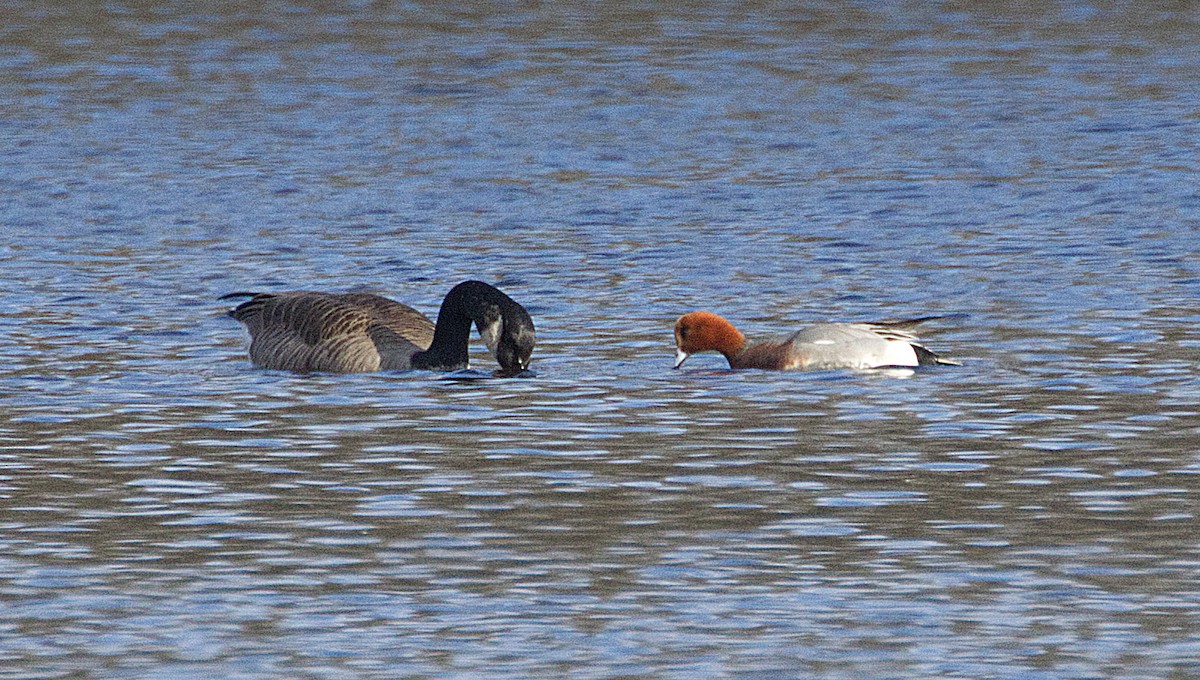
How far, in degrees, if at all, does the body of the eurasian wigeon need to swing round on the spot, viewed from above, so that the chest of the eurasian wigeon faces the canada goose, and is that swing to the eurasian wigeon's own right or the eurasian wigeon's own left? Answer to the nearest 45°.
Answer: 0° — it already faces it

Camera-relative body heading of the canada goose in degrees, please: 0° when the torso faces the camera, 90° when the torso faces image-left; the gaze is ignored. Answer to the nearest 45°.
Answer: approximately 270°

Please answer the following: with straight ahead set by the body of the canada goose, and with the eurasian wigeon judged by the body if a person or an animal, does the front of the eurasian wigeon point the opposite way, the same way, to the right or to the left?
the opposite way

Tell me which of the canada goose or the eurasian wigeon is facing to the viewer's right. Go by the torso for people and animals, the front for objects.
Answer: the canada goose

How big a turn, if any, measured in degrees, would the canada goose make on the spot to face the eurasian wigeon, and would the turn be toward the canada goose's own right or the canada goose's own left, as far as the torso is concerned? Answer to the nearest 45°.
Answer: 0° — it already faces it

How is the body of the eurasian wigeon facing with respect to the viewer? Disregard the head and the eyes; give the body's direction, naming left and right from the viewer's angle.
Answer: facing to the left of the viewer
